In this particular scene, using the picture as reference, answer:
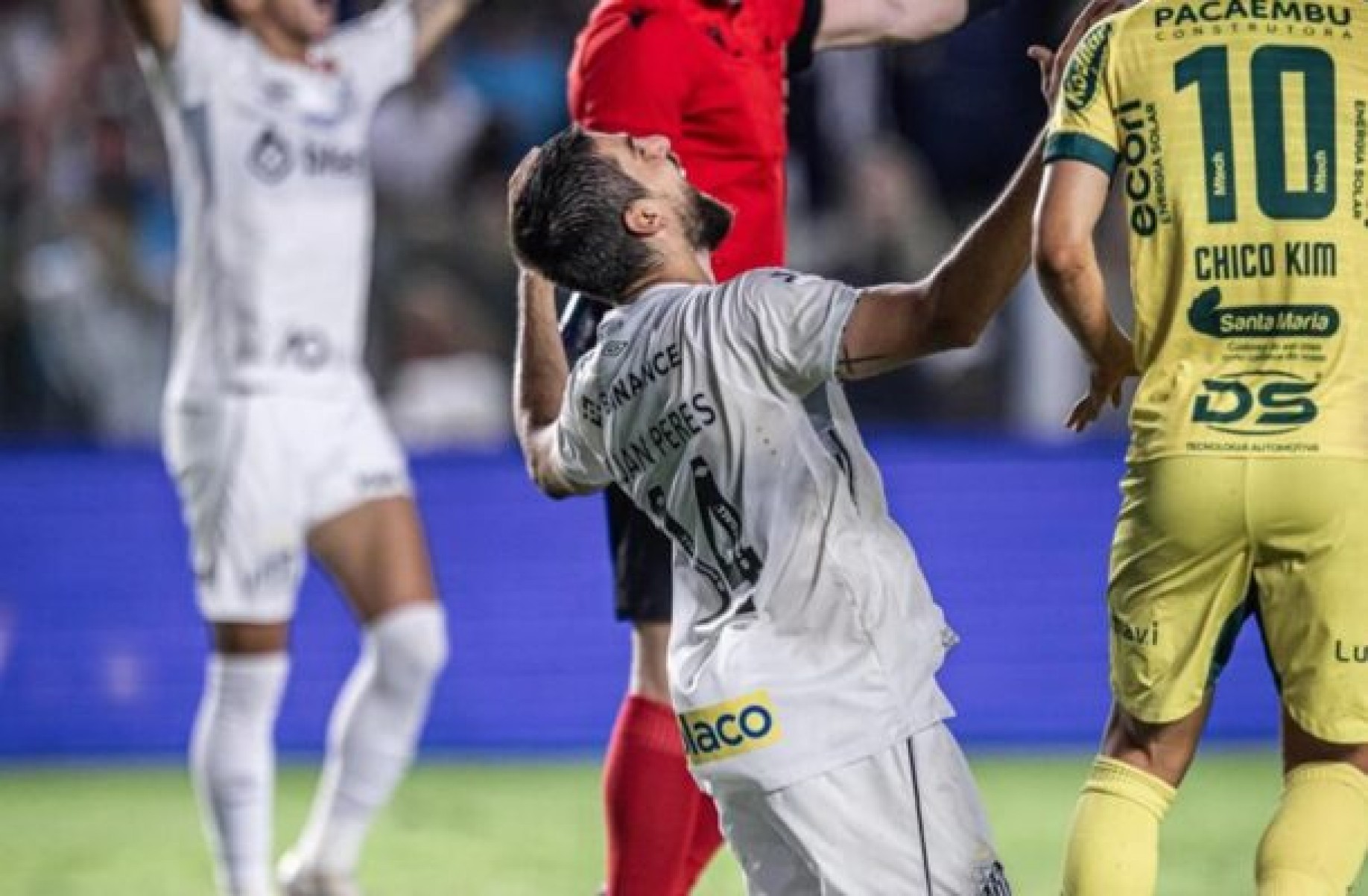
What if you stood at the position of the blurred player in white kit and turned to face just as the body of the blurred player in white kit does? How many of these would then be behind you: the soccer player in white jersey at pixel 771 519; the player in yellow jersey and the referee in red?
0

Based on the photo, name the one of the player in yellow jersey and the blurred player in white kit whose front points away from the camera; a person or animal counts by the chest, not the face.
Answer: the player in yellow jersey

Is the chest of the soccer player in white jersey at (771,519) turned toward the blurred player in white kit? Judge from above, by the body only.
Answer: no

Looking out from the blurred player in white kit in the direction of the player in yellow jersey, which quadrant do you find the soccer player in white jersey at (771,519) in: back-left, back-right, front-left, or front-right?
front-right

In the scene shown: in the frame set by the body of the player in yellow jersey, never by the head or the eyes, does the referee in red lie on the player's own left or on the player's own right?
on the player's own left

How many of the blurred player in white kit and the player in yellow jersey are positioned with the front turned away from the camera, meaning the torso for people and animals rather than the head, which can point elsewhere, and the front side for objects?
1

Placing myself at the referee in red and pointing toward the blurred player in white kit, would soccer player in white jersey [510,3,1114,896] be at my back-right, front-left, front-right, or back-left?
back-left

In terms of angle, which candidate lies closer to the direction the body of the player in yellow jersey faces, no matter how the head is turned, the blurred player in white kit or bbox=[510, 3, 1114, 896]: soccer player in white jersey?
the blurred player in white kit

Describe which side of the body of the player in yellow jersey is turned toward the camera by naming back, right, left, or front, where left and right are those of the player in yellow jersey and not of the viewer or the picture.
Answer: back

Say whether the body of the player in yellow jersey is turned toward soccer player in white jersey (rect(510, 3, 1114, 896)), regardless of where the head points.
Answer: no

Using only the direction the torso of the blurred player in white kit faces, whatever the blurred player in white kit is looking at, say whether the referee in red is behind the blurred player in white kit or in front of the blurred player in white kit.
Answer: in front

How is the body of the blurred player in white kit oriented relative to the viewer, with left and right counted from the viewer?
facing the viewer and to the right of the viewer

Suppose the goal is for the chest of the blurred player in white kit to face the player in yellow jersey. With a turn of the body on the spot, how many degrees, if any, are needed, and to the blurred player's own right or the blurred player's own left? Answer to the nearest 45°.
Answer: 0° — they already face them

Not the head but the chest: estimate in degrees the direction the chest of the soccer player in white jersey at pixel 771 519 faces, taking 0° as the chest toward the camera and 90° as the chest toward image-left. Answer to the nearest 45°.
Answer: approximately 225°

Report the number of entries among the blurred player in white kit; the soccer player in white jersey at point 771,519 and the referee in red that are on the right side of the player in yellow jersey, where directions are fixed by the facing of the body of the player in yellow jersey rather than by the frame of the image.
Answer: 0
